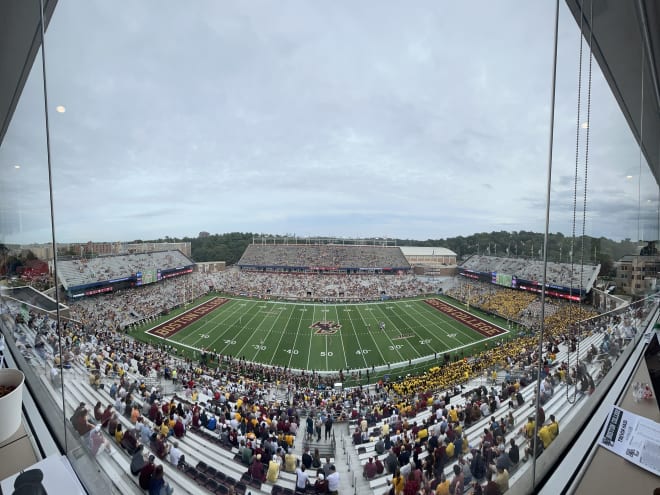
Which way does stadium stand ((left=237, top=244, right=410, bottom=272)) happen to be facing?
toward the camera

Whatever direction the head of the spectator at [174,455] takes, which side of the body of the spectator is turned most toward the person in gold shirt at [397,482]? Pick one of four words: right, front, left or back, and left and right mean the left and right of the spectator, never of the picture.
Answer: right

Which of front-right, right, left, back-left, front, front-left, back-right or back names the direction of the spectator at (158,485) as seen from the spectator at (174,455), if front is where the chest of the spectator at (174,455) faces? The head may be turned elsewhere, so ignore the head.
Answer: back-right

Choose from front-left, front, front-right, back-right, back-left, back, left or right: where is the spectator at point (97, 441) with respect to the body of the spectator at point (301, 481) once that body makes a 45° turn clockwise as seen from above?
back

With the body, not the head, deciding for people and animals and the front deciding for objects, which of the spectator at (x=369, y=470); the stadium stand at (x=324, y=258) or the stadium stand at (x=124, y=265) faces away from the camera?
the spectator

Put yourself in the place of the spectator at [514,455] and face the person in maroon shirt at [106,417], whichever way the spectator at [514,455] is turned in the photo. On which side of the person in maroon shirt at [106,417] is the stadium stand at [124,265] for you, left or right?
right

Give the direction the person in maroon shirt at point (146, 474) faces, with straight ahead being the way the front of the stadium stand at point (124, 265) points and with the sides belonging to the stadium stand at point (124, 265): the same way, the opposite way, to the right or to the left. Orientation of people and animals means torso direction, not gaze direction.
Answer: to the left

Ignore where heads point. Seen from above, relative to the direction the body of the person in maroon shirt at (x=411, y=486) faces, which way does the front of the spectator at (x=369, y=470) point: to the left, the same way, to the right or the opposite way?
the same way

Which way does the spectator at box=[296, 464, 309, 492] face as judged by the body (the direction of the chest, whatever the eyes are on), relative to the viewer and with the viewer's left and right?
facing away from the viewer

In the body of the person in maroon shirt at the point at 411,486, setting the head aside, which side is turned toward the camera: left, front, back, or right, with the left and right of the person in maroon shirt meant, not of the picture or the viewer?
back

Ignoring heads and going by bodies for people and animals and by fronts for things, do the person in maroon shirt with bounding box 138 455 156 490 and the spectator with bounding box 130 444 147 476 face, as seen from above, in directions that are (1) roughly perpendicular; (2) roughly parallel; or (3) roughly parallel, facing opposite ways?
roughly parallel

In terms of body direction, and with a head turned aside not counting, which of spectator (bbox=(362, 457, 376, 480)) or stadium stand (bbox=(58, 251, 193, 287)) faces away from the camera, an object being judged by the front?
the spectator

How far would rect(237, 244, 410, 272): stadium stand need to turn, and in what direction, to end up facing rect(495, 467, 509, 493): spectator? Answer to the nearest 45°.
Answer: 0° — it already faces them

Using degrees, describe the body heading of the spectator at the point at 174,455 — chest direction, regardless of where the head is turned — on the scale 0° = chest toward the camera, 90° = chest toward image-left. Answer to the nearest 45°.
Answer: approximately 225°
